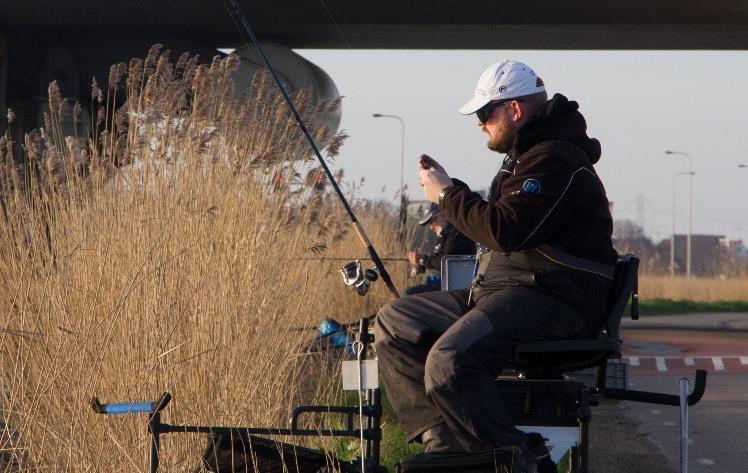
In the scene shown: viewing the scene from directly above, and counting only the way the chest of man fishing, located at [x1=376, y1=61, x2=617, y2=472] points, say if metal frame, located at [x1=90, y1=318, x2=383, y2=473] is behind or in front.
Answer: in front

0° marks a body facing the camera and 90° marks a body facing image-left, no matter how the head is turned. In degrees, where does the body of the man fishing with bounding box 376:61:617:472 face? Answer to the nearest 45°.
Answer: approximately 90°

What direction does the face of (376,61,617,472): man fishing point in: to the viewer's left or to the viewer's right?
to the viewer's left

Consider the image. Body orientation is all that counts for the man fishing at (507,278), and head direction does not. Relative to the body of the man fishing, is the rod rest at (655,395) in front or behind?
behind

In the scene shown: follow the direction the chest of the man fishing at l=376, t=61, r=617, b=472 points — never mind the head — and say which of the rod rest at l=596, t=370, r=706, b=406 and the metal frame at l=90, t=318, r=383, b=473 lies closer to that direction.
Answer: the metal frame
